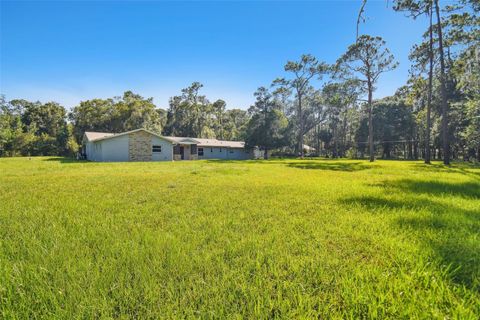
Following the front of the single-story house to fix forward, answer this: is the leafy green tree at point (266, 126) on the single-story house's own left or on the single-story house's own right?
on the single-story house's own left

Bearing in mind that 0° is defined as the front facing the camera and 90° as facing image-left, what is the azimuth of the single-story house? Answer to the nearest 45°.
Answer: approximately 0°
